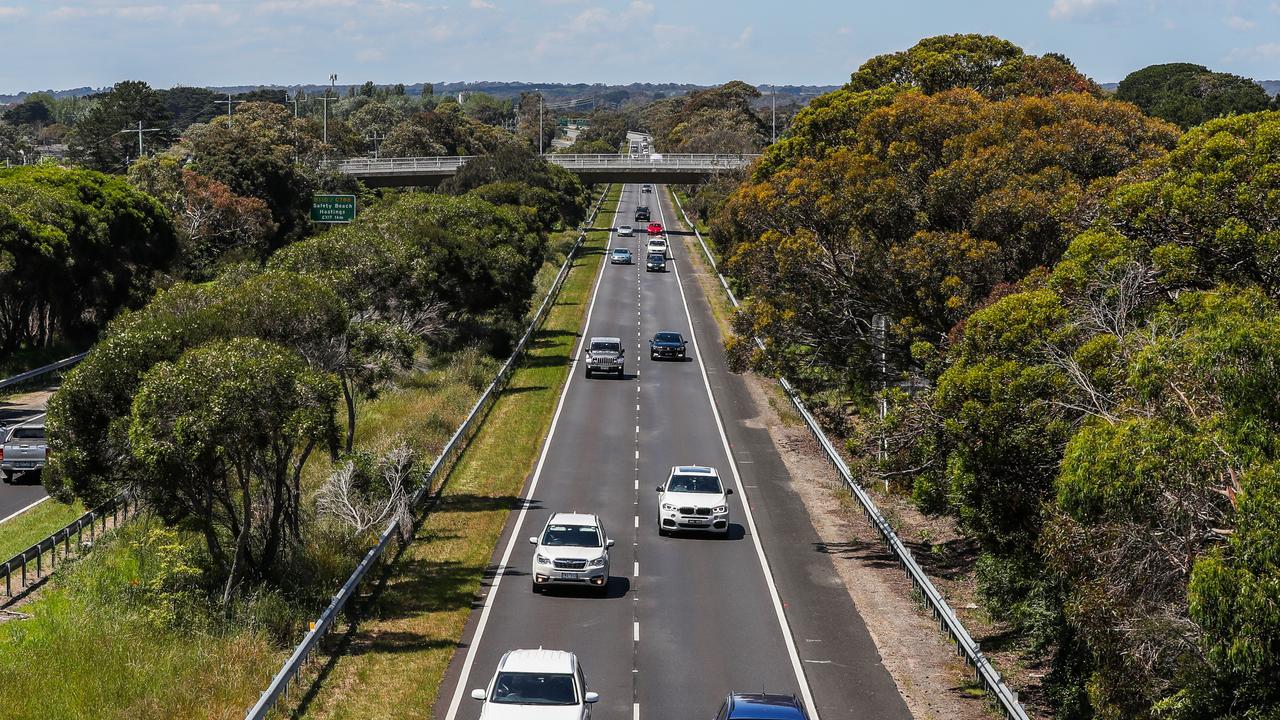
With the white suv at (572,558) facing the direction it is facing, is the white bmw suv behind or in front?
behind

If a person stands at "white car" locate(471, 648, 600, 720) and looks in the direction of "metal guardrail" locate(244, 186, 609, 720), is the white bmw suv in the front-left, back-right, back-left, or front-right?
front-right

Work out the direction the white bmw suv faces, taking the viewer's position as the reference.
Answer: facing the viewer

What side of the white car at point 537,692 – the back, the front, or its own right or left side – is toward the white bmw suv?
back

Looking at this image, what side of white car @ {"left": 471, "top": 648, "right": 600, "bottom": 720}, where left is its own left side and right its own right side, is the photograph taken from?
front

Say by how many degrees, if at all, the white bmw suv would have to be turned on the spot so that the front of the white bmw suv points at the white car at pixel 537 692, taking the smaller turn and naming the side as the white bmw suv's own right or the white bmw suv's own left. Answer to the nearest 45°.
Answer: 0° — it already faces it

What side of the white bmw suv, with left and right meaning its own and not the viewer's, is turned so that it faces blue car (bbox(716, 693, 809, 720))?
front

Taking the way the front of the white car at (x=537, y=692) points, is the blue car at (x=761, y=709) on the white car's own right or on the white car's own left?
on the white car's own left

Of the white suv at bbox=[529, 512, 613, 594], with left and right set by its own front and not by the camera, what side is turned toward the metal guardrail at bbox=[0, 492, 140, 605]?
right

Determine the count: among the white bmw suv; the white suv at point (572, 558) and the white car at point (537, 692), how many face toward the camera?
3

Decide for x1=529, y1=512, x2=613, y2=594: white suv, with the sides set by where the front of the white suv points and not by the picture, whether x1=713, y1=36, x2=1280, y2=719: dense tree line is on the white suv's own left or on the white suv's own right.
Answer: on the white suv's own left

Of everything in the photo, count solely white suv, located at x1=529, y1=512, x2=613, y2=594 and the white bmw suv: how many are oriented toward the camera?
2
